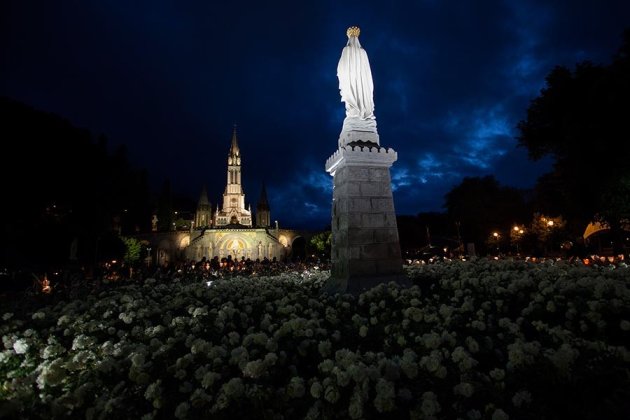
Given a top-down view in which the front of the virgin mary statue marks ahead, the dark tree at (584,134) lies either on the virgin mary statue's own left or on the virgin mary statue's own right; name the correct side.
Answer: on the virgin mary statue's own right

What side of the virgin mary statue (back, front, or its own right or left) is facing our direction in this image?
back

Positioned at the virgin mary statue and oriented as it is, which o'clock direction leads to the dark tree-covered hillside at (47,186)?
The dark tree-covered hillside is roughly at 10 o'clock from the virgin mary statue.

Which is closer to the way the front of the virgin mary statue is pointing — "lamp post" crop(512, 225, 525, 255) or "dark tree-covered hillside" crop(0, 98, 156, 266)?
the lamp post

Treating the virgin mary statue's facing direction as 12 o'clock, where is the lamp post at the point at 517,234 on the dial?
The lamp post is roughly at 1 o'clock from the virgin mary statue.
